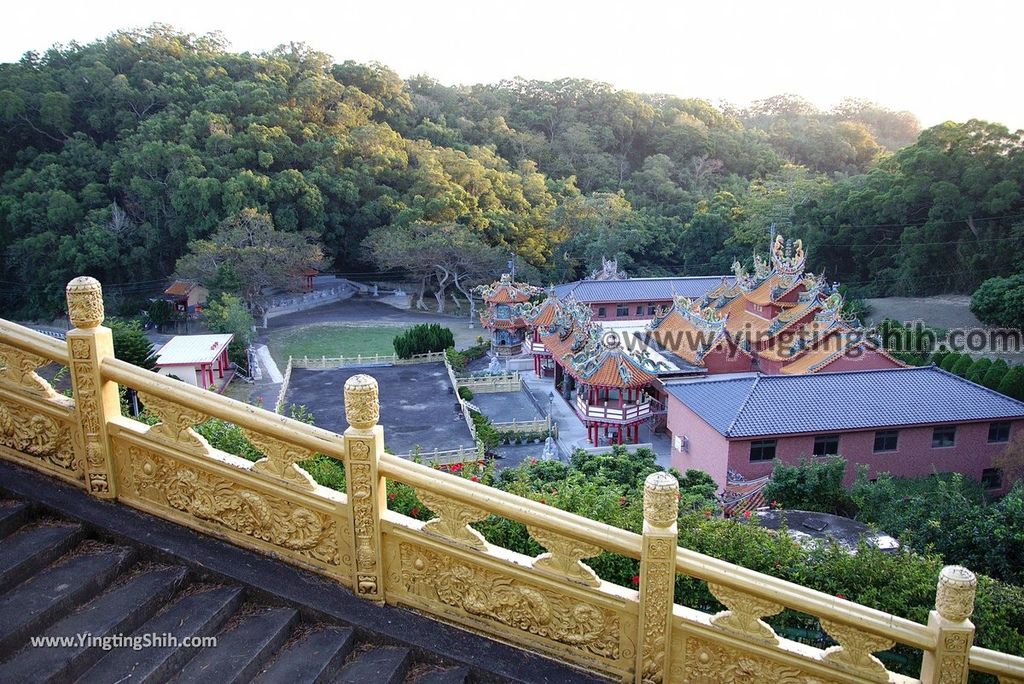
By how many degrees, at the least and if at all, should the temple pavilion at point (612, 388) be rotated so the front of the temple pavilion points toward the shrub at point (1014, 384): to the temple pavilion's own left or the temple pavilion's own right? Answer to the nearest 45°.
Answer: approximately 135° to the temple pavilion's own left

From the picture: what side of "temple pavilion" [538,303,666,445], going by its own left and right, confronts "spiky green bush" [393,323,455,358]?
right

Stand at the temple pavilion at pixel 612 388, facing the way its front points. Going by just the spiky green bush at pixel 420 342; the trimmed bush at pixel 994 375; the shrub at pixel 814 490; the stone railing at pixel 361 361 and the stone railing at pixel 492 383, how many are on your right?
3

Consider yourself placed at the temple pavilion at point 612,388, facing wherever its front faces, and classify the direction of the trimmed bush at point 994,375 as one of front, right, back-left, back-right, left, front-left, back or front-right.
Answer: back-left

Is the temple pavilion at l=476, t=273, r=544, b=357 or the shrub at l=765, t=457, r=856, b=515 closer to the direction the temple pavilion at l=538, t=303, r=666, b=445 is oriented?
the shrub

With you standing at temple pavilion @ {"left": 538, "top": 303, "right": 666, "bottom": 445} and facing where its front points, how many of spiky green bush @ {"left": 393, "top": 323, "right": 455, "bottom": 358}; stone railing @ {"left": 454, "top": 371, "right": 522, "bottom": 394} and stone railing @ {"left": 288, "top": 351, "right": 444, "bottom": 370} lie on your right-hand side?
3

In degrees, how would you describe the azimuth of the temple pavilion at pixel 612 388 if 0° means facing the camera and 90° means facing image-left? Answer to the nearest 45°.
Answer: approximately 45°

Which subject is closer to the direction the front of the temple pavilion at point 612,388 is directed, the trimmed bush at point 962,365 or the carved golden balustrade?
the carved golden balustrade

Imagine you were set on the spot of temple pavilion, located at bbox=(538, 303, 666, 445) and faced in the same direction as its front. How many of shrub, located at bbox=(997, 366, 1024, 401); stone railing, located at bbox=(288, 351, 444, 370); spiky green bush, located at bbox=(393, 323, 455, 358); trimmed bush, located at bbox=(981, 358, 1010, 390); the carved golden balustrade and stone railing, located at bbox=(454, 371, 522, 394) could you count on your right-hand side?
3

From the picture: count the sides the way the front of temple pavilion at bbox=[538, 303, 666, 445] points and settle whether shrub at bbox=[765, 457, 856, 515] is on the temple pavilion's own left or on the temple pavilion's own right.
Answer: on the temple pavilion's own left

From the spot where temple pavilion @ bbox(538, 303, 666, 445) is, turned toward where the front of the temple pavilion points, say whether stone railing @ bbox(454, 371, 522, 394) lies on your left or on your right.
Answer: on your right

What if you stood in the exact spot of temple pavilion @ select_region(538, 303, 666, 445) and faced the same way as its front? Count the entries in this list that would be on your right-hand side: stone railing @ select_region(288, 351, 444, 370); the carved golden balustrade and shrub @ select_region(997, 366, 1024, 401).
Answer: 1
